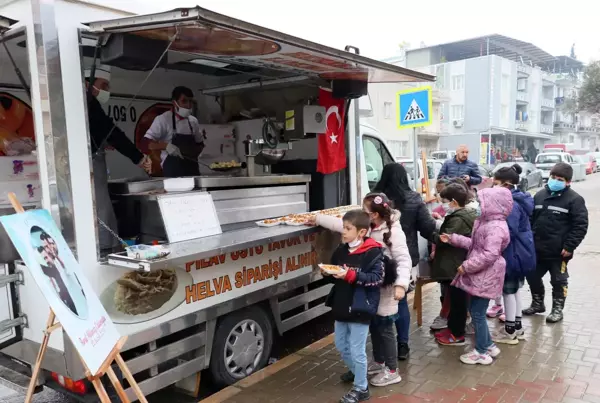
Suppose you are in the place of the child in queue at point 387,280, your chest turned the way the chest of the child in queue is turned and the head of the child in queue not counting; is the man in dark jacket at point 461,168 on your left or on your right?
on your right

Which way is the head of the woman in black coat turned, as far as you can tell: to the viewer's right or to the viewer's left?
to the viewer's left

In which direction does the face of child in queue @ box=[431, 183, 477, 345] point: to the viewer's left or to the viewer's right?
to the viewer's left

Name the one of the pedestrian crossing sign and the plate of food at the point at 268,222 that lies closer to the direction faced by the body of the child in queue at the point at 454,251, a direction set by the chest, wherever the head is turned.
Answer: the plate of food

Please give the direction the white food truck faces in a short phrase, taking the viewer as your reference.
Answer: facing away from the viewer and to the right of the viewer

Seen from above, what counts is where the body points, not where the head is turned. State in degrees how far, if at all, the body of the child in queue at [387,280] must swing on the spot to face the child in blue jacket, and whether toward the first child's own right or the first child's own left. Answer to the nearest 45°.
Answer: approximately 135° to the first child's own right

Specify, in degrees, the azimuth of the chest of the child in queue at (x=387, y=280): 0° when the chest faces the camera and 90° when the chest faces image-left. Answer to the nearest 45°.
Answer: approximately 90°

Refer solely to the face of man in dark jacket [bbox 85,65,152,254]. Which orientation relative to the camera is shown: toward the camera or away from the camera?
toward the camera

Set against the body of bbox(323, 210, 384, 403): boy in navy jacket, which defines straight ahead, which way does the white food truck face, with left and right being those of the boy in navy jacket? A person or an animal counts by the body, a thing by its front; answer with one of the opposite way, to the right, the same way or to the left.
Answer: the opposite way

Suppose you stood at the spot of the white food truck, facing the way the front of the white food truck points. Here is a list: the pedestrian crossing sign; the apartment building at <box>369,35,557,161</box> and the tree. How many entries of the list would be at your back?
0

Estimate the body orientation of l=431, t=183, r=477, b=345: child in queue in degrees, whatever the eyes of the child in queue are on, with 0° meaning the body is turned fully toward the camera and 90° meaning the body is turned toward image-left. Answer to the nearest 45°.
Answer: approximately 90°

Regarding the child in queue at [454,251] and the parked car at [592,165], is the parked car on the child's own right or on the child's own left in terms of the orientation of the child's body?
on the child's own right

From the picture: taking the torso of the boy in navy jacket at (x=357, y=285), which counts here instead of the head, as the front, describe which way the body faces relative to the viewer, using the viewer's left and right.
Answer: facing the viewer and to the left of the viewer

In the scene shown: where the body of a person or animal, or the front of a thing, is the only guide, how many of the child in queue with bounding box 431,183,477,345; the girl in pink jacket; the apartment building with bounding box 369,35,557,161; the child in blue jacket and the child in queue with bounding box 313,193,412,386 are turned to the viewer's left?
4

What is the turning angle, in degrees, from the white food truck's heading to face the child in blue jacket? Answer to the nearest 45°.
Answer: approximately 45° to its right

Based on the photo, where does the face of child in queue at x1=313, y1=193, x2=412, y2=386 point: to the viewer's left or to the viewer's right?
to the viewer's left

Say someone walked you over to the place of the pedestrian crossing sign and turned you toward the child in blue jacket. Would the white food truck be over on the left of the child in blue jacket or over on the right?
right
